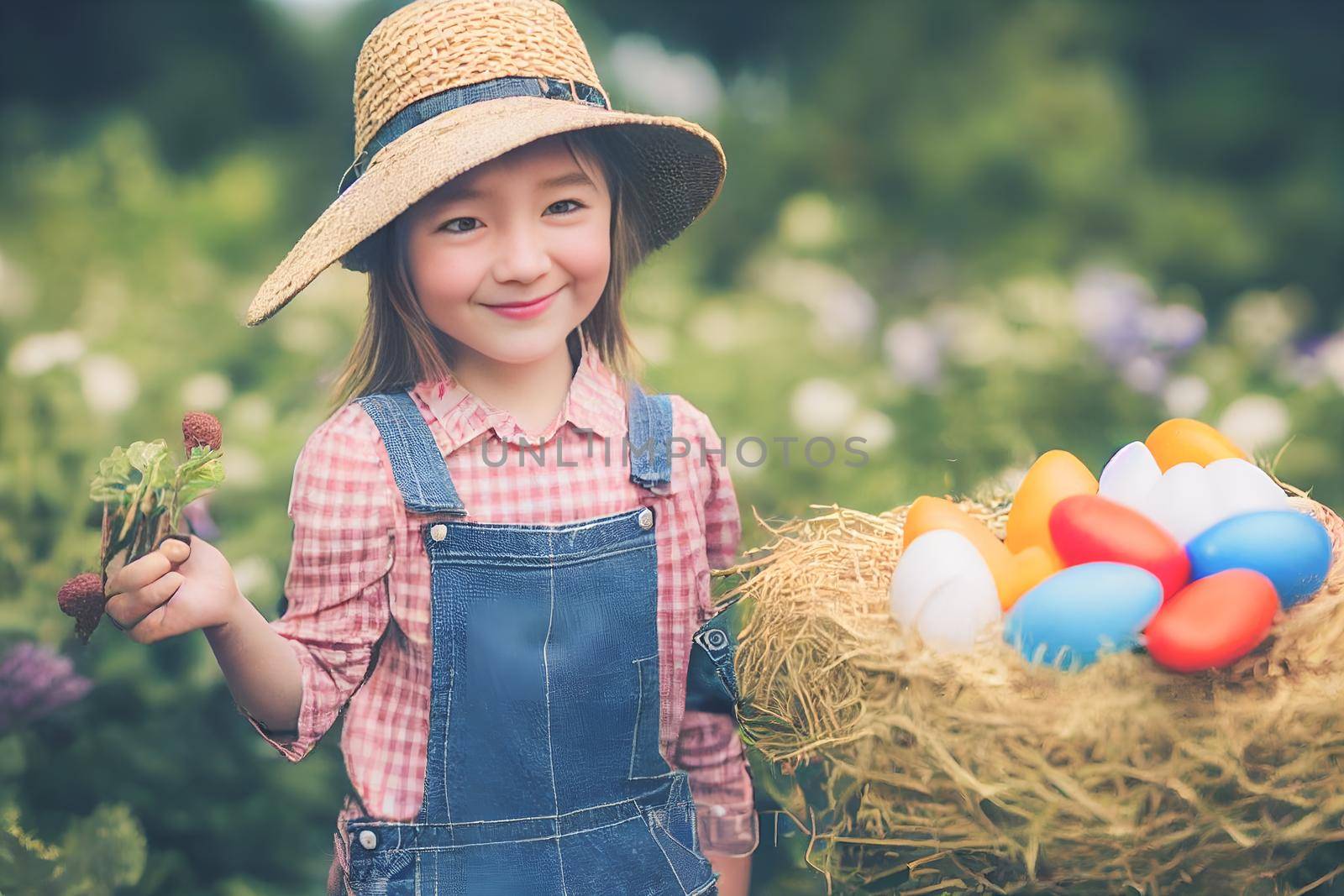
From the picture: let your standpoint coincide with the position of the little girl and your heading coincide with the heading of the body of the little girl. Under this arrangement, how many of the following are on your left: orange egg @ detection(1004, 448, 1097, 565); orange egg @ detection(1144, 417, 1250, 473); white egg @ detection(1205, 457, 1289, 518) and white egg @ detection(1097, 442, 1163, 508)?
4

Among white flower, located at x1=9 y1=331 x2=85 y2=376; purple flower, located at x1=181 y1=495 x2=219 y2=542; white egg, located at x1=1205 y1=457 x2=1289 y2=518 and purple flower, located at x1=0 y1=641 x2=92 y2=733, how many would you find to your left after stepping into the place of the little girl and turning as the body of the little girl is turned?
1

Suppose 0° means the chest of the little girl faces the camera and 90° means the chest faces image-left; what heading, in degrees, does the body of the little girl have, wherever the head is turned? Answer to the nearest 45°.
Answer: approximately 0°

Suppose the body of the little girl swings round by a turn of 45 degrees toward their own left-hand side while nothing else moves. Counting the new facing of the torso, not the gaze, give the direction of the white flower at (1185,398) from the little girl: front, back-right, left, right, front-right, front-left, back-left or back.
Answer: left

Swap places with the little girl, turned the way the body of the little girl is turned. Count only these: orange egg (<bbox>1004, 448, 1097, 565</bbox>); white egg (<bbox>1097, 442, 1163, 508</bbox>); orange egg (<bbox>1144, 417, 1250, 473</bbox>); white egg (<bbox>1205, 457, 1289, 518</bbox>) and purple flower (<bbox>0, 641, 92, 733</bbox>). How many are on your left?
4

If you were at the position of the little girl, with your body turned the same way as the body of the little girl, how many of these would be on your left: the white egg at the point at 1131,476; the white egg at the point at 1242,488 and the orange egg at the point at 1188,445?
3

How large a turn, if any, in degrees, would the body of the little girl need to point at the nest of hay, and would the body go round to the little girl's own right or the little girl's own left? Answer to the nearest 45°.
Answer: approximately 45° to the little girl's own left

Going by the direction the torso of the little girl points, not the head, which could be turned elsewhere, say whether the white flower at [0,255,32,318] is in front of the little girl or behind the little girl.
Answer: behind

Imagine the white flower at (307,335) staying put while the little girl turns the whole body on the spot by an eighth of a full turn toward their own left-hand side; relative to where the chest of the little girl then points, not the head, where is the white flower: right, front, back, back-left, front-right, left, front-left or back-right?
back-left

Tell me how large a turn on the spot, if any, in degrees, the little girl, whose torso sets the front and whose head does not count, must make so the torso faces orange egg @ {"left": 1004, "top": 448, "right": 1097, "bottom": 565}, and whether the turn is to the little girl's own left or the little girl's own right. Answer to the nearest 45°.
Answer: approximately 90° to the little girl's own left

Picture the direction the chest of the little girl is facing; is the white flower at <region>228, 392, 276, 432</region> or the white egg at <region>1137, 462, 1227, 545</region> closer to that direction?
the white egg

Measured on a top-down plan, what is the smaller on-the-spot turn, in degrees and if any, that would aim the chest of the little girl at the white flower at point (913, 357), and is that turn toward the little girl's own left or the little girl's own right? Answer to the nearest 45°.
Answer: approximately 135° to the little girl's own left

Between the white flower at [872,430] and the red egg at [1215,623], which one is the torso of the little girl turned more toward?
the red egg

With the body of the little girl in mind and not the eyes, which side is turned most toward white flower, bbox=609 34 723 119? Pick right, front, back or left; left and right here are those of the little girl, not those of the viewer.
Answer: back

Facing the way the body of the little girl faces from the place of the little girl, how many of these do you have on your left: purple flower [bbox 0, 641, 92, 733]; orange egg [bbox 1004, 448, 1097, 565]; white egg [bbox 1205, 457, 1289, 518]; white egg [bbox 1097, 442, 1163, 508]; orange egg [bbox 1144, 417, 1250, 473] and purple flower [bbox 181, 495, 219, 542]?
4
